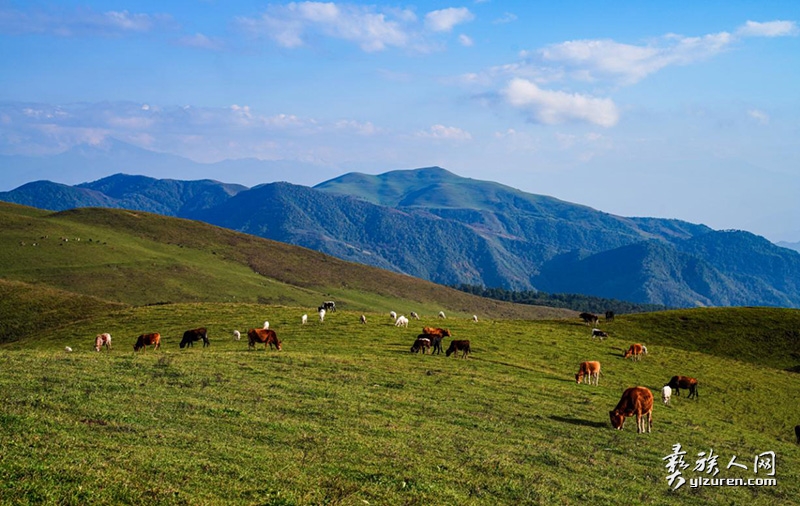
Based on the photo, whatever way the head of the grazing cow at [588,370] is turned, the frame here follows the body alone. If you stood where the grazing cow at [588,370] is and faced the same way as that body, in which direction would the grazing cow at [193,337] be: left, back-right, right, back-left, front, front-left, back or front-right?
front-right

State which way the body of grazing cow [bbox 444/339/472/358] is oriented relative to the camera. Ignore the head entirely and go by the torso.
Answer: to the viewer's left

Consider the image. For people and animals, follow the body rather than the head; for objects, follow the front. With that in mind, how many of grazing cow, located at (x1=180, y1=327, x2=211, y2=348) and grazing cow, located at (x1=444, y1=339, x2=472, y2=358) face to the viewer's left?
2

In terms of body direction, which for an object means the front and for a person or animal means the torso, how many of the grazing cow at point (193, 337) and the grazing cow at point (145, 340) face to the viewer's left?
2

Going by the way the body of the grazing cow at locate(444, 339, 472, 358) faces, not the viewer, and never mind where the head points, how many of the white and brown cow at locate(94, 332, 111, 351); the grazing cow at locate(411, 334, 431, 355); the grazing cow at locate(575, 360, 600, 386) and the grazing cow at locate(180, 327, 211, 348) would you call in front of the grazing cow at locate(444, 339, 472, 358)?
3

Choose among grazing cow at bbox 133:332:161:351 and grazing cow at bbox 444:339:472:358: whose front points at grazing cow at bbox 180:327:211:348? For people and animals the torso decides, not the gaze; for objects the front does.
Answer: grazing cow at bbox 444:339:472:358

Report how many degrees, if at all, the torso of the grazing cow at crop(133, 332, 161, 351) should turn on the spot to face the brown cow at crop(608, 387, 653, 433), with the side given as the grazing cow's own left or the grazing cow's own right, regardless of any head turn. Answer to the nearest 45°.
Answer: approximately 135° to the grazing cow's own left

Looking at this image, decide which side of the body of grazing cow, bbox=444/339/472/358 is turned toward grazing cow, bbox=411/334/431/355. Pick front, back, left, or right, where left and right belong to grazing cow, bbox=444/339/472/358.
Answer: front

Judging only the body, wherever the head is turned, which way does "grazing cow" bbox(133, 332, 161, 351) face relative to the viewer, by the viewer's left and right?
facing to the left of the viewer

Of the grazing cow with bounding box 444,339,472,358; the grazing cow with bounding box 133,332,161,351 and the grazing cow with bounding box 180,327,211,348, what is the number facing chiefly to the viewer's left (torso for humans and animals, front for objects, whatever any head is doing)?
3

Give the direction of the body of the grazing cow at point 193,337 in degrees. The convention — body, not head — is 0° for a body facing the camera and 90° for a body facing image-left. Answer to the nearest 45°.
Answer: approximately 90°
